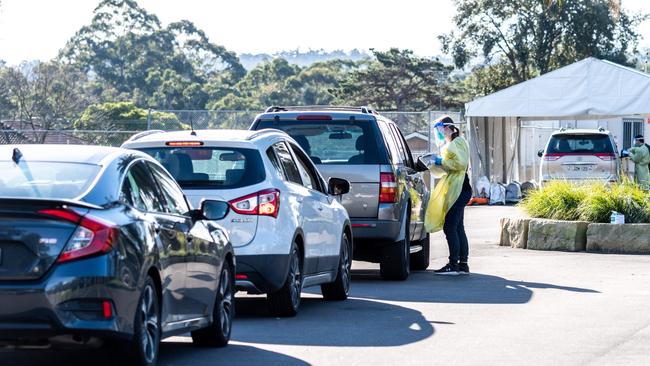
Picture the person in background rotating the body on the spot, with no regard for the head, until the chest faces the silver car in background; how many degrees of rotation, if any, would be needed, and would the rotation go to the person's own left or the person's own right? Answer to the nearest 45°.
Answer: approximately 45° to the person's own left

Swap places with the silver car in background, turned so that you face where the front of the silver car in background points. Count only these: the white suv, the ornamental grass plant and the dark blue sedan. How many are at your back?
3

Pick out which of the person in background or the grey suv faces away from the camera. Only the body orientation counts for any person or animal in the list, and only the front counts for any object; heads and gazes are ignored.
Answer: the grey suv

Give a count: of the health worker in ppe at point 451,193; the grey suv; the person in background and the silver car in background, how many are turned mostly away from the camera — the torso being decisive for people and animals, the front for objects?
2

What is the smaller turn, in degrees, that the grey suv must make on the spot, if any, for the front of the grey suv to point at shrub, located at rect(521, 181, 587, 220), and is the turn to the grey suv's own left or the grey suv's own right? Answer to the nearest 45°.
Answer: approximately 45° to the grey suv's own right

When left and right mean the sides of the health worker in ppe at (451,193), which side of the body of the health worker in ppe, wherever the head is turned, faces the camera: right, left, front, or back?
left

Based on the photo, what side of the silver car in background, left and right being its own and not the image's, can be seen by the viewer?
back

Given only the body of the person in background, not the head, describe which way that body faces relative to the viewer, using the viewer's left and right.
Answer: facing to the left of the viewer

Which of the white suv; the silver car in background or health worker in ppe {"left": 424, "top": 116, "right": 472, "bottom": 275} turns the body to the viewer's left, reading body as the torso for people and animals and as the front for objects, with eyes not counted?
the health worker in ppe

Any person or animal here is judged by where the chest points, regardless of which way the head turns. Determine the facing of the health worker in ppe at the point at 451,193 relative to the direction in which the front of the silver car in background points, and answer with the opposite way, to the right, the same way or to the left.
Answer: to the left

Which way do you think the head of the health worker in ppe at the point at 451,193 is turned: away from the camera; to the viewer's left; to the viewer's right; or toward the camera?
to the viewer's left

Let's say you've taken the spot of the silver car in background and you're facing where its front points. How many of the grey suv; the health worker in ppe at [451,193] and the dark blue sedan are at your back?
3

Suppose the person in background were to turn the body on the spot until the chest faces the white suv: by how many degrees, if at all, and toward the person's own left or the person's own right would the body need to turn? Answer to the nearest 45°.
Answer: approximately 90° to the person's own left

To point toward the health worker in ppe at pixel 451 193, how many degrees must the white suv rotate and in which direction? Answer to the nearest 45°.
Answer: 0° — it already faces them

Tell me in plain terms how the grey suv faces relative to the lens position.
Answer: facing away from the viewer
